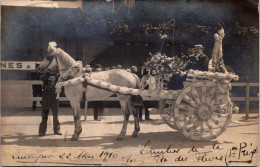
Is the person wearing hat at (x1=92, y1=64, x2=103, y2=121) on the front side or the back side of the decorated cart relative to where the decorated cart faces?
on the front side

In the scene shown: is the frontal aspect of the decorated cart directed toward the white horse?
yes

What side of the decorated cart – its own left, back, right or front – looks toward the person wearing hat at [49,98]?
front

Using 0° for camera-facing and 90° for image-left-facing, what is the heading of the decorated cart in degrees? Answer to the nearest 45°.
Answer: approximately 90°

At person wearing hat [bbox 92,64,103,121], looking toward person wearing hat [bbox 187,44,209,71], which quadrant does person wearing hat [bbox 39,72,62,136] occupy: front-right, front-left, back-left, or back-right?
back-right

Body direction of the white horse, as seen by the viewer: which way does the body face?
to the viewer's left

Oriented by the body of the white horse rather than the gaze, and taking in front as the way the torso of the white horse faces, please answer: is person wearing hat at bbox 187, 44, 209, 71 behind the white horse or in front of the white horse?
behind
